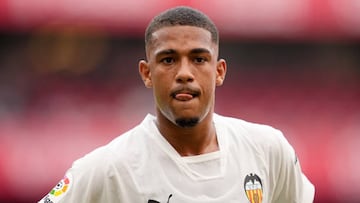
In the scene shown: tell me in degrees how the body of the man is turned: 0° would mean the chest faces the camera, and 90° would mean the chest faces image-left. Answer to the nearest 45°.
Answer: approximately 0°
